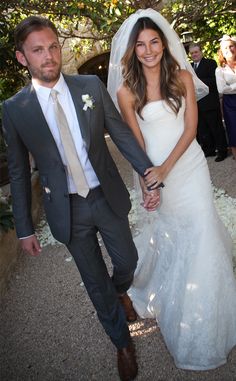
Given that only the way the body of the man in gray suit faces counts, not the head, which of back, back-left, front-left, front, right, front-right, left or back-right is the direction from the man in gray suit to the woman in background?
back-left

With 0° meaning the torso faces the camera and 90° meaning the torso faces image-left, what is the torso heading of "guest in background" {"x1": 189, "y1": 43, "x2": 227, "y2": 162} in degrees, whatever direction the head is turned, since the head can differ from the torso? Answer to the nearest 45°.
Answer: approximately 45°

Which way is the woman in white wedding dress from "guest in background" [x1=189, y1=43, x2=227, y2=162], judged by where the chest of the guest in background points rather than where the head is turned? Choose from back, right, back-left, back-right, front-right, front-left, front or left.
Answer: front-left

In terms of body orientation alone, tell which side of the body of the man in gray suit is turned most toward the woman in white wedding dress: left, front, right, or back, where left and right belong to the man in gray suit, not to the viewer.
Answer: left

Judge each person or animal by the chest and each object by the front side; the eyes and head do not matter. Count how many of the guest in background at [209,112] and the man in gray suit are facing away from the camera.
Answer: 0

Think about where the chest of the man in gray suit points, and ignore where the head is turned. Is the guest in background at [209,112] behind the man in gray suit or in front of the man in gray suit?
behind

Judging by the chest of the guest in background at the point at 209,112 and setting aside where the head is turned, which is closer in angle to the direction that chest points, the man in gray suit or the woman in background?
the man in gray suit
